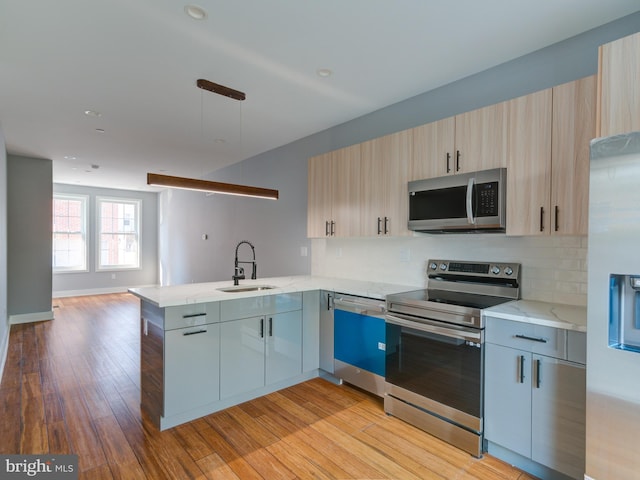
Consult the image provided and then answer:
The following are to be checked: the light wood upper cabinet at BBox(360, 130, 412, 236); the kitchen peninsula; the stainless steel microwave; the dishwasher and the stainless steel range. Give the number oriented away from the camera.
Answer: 0

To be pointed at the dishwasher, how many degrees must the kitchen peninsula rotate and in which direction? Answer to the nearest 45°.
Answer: approximately 45° to its left

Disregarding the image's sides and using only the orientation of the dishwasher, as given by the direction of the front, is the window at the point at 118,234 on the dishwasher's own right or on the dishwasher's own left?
on the dishwasher's own right

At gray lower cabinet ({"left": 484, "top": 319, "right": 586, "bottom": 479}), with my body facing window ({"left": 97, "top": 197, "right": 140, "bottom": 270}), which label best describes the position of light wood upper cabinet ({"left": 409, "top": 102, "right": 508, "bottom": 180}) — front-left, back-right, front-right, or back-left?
front-right

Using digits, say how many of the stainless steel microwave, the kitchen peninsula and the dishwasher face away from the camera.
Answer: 0

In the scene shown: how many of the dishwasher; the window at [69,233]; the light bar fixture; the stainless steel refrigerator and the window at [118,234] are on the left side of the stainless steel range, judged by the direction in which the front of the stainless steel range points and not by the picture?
1

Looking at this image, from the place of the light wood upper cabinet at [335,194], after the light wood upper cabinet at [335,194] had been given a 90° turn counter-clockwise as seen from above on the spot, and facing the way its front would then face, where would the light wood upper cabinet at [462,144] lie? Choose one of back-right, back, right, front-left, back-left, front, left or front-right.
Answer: front

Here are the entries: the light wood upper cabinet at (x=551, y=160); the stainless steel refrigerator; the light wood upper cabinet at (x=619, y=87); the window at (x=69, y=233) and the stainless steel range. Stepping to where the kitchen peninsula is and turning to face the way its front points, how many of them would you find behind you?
1

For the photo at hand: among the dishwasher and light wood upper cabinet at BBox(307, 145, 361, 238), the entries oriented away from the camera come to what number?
0

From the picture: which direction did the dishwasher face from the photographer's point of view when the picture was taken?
facing the viewer and to the left of the viewer

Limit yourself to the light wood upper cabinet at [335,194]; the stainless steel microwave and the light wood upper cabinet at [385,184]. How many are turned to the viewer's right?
0

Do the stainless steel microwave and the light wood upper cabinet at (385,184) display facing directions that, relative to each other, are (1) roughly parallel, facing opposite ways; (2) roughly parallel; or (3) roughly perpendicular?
roughly parallel

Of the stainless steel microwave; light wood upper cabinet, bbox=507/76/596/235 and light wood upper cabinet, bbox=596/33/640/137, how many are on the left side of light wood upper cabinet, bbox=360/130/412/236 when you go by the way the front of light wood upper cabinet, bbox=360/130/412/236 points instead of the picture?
3

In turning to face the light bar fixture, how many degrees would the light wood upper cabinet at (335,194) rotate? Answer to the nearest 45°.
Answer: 0° — it already faces it

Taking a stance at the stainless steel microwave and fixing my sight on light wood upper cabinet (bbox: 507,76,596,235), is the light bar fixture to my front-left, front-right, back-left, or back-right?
back-right

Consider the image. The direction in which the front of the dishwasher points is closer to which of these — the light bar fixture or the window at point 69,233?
the light bar fixture
